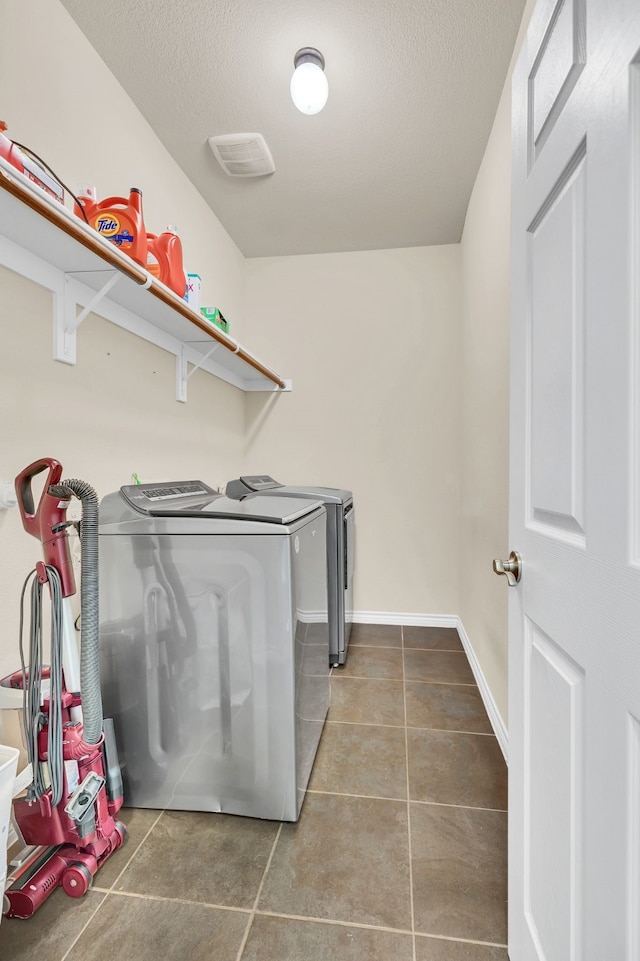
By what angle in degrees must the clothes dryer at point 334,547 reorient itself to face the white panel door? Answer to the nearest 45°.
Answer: approximately 90° to its right

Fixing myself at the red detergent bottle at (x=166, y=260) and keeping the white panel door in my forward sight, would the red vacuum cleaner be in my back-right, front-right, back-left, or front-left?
front-right

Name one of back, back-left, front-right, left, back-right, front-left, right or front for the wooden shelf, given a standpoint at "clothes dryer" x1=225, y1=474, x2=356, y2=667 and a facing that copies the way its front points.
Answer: back-right

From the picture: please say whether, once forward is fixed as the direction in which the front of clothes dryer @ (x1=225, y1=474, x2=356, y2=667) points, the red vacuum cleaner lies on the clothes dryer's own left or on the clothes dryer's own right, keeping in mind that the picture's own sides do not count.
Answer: on the clothes dryer's own right

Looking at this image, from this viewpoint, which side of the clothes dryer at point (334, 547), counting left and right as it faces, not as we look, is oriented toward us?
right

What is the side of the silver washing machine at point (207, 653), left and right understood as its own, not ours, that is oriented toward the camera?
right

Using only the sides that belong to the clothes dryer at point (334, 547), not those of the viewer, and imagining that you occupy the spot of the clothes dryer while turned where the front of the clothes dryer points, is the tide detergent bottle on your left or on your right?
on your right

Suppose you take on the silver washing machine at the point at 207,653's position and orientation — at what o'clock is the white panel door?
The white panel door is roughly at 2 o'clock from the silver washing machine.
